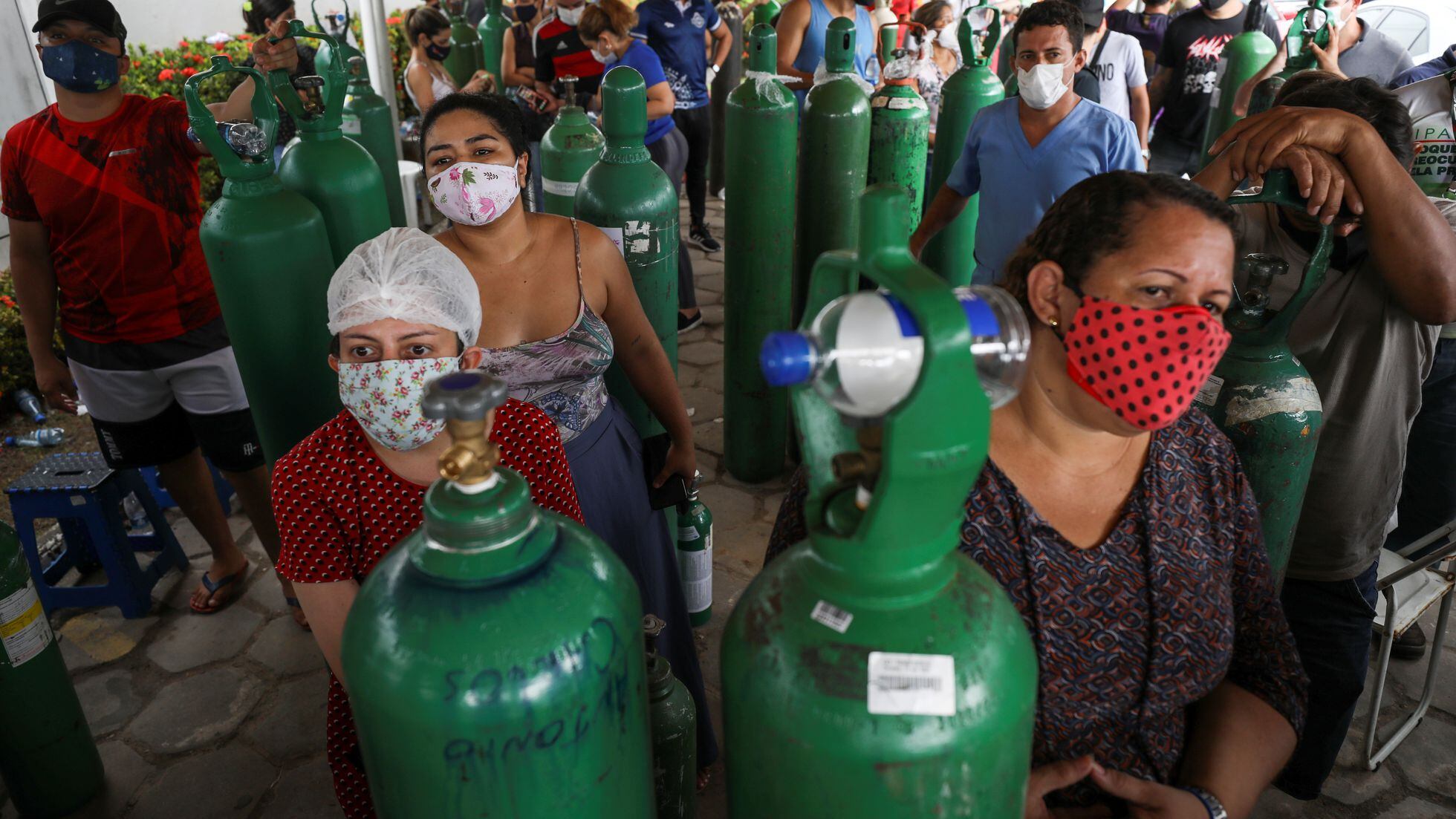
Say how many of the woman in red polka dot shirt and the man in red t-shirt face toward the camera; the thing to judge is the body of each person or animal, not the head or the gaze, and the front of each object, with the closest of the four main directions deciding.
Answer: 2

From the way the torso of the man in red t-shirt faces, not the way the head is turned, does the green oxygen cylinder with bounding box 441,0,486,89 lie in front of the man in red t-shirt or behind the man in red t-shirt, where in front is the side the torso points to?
behind

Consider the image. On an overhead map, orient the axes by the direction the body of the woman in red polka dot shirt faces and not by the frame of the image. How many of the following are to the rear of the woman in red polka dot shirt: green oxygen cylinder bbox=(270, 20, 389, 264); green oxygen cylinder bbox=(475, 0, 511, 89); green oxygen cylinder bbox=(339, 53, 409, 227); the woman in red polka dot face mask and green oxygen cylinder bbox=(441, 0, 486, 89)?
4

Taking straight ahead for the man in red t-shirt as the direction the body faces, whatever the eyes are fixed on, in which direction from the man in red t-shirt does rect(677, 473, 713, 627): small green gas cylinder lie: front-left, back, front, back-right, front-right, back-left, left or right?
front-left

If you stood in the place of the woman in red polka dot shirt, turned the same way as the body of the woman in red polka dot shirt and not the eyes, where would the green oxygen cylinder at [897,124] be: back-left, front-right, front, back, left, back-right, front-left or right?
back-left

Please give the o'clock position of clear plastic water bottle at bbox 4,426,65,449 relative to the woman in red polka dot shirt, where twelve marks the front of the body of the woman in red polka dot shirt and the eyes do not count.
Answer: The clear plastic water bottle is roughly at 5 o'clock from the woman in red polka dot shirt.

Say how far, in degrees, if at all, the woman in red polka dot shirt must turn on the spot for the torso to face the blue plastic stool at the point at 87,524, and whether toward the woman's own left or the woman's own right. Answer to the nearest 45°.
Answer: approximately 135° to the woman's own right
